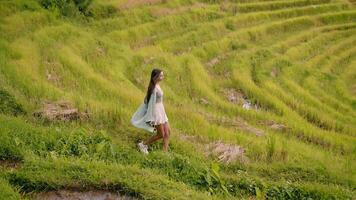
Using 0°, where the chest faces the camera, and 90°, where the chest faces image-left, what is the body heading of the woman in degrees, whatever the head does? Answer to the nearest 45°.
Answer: approximately 270°

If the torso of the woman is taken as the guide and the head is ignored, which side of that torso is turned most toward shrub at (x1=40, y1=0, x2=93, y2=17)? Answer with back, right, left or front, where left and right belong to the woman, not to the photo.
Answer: left

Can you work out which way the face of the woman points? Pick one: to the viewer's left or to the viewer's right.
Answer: to the viewer's right
